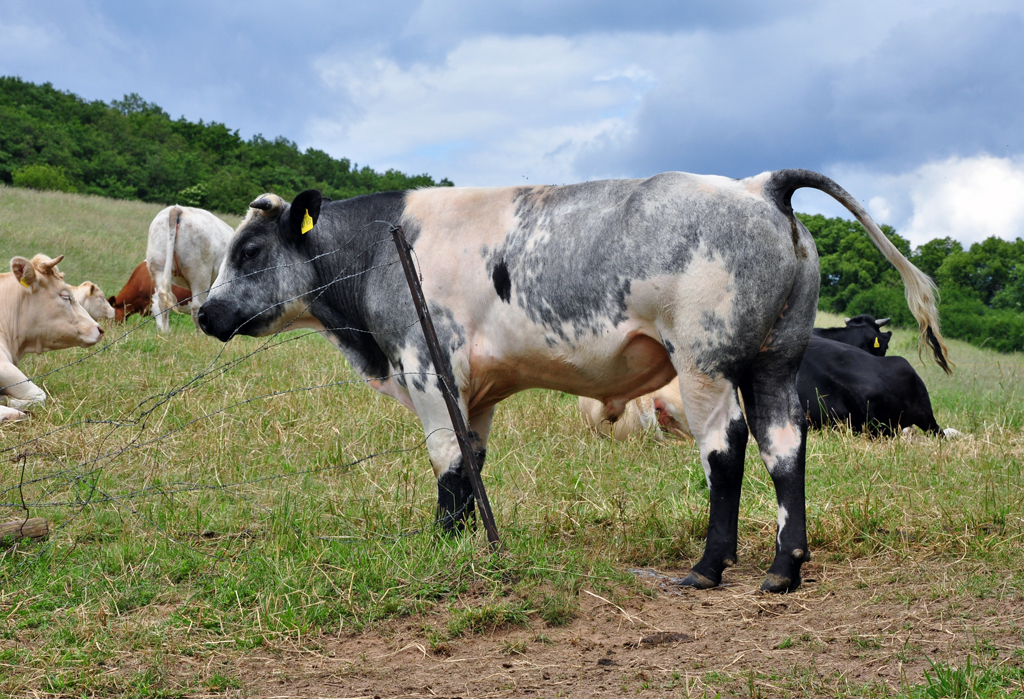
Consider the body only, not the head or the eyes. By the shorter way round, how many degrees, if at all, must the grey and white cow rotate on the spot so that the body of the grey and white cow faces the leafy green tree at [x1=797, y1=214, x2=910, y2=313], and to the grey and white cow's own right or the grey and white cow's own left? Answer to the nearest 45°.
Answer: approximately 90° to the grey and white cow's own right

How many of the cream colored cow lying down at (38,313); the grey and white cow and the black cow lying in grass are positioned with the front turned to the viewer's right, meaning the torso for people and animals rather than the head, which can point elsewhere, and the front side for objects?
1

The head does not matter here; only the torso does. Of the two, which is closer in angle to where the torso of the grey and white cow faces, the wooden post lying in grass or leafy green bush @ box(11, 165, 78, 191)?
the wooden post lying in grass

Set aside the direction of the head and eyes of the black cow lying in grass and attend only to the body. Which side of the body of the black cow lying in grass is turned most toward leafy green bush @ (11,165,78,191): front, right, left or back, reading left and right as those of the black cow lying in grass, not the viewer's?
front

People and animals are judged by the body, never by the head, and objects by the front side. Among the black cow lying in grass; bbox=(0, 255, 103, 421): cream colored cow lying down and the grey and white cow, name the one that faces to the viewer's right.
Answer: the cream colored cow lying down

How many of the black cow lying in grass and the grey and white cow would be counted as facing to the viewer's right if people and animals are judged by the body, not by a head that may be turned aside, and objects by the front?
0

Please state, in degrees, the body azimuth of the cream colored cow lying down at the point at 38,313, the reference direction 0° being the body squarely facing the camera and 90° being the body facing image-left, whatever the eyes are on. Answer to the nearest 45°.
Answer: approximately 270°

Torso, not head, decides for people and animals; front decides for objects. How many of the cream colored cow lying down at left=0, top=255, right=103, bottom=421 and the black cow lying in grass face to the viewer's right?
1

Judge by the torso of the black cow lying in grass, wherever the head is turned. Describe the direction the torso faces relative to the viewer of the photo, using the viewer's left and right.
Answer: facing away from the viewer and to the left of the viewer

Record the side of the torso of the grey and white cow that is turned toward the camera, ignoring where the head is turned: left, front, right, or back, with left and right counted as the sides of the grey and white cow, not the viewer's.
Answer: left

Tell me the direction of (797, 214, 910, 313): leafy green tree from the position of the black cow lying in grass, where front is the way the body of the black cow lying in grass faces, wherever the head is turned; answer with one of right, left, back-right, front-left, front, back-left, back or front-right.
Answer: front-right

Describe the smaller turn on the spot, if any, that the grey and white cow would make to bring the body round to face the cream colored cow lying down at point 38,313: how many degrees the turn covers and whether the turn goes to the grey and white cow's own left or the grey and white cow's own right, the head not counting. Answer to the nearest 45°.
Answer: approximately 45° to the grey and white cow's own right

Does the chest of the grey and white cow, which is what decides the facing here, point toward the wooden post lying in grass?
yes
